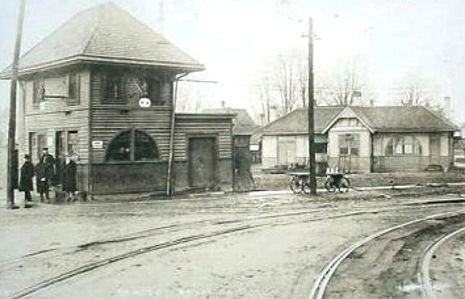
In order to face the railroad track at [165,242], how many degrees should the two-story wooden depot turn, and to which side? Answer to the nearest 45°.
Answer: approximately 45° to its left

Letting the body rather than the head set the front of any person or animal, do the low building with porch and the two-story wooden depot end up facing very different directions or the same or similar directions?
same or similar directions

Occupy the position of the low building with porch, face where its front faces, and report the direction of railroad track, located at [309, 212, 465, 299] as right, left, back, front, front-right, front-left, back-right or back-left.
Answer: front

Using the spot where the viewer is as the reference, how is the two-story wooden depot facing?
facing the viewer and to the left of the viewer

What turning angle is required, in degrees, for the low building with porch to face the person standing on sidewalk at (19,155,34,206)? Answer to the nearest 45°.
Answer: approximately 45° to its right

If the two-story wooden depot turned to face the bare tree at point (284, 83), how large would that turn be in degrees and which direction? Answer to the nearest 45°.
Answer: approximately 90° to its left

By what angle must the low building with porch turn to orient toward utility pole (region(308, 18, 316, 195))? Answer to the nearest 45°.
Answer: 0° — it already faces it

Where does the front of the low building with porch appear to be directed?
toward the camera

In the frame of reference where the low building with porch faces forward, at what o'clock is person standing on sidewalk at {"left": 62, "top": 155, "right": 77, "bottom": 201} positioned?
The person standing on sidewalk is roughly at 1 o'clock from the low building with porch.

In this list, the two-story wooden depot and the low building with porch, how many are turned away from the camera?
0

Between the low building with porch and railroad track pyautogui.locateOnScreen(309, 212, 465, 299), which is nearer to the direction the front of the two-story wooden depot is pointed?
the railroad track

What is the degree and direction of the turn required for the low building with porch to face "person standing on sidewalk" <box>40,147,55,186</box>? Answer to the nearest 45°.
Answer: approximately 45° to its right

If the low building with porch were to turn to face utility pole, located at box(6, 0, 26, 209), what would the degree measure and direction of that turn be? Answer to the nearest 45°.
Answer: approximately 45° to its right

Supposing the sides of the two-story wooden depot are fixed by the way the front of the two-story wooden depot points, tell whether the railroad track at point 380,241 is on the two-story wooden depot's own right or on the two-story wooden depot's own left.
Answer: on the two-story wooden depot's own left

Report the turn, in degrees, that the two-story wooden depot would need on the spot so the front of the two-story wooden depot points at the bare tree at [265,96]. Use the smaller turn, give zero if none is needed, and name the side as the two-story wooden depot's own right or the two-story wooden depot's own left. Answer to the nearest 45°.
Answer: approximately 90° to the two-story wooden depot's own left
